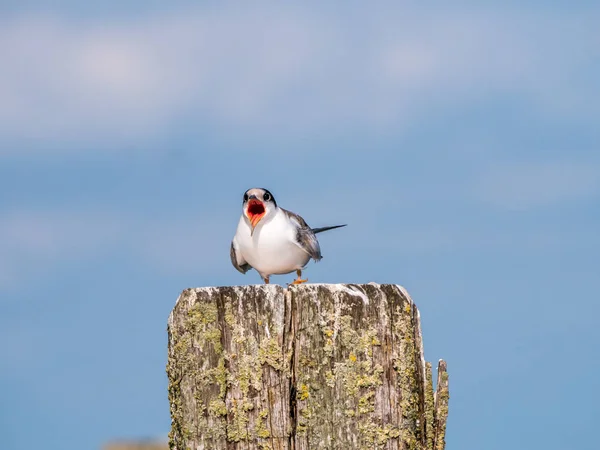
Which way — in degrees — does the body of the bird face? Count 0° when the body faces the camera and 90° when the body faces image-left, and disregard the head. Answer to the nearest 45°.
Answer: approximately 45°

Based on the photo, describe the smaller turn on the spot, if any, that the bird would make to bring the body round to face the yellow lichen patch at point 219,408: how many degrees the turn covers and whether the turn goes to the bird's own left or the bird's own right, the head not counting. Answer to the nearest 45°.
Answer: approximately 45° to the bird's own left
